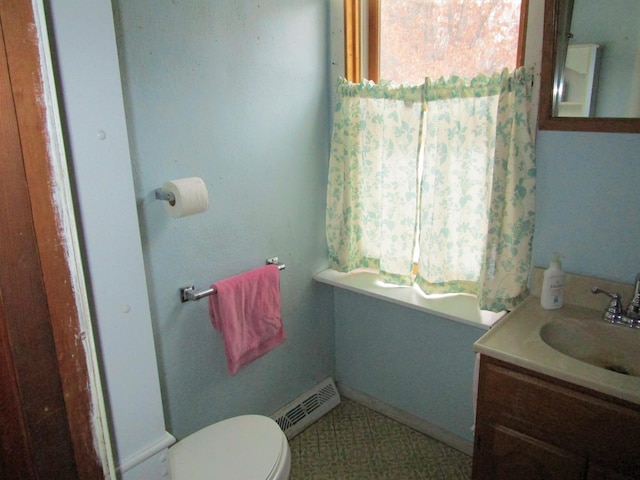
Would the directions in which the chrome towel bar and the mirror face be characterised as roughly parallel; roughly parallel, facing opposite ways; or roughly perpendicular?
roughly perpendicular

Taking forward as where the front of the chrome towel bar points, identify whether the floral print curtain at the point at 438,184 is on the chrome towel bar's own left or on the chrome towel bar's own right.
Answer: on the chrome towel bar's own left

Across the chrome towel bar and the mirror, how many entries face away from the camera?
0

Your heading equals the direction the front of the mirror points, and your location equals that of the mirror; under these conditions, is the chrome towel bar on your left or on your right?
on your right

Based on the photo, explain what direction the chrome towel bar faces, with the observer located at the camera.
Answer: facing the viewer and to the right of the viewer

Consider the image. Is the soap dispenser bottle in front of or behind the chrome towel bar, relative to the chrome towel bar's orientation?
in front

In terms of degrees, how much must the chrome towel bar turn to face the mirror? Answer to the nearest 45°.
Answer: approximately 45° to its left
